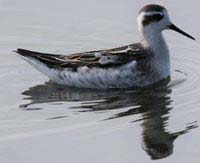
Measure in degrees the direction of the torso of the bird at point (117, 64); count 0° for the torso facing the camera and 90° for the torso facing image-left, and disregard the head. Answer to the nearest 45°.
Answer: approximately 270°
